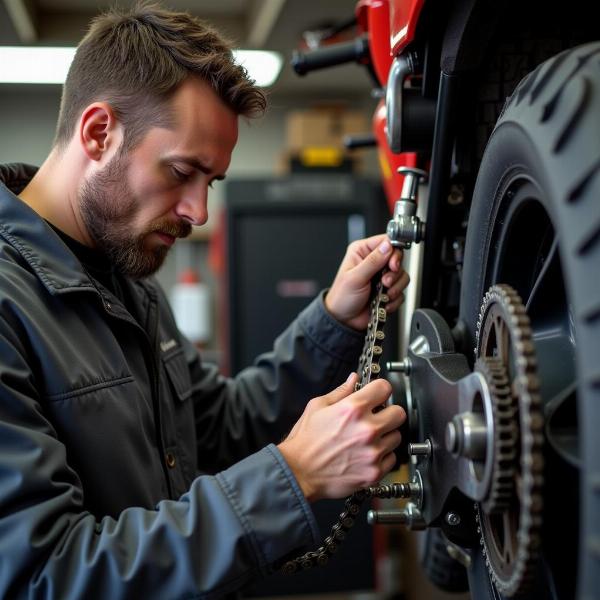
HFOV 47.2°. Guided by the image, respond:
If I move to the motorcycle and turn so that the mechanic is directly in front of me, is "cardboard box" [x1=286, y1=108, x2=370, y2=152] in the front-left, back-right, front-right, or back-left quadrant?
front-right

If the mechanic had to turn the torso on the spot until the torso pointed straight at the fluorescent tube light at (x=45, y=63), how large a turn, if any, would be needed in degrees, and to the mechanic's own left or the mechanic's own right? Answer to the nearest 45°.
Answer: approximately 135° to the mechanic's own left

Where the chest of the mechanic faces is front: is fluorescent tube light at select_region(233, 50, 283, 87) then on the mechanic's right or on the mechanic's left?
on the mechanic's left

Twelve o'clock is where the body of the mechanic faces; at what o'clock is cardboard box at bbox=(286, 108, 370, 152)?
The cardboard box is roughly at 8 o'clock from the mechanic.

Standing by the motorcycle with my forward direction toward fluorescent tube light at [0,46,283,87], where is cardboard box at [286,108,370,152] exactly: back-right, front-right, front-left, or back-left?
front-right
